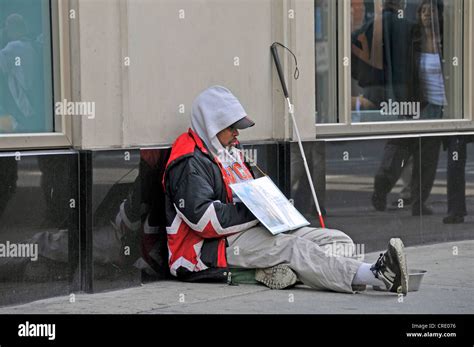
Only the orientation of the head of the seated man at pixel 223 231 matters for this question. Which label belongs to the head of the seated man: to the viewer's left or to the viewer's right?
to the viewer's right

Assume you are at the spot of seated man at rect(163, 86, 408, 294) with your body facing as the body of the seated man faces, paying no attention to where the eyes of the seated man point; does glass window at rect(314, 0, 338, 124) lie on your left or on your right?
on your left

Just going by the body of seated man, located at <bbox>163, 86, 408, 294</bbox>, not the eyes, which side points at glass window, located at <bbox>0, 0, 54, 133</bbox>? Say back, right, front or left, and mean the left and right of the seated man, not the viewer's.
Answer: back

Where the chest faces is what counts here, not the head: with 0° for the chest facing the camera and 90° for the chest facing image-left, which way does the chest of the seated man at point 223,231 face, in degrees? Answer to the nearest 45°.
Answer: approximately 270°

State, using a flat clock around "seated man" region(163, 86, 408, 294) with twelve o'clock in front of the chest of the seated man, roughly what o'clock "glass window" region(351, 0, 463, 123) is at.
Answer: The glass window is roughly at 10 o'clock from the seated man.
